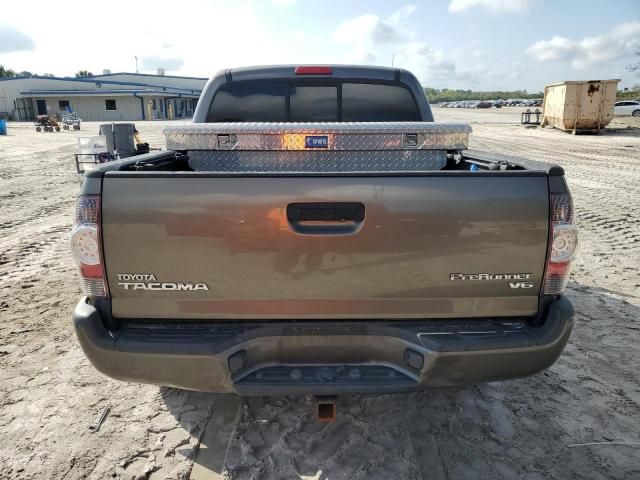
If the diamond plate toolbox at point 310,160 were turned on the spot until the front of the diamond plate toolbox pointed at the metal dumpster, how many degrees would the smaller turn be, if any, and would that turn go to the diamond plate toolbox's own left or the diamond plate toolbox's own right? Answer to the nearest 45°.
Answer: approximately 135° to the diamond plate toolbox's own left

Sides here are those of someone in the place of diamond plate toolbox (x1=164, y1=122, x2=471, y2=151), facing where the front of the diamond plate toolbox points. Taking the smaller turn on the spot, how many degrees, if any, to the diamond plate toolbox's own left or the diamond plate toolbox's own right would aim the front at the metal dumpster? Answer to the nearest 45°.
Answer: approximately 135° to the diamond plate toolbox's own left

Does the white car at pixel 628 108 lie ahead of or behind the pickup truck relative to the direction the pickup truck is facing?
ahead

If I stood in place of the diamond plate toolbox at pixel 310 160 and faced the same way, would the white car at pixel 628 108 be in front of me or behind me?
behind

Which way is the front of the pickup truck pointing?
away from the camera

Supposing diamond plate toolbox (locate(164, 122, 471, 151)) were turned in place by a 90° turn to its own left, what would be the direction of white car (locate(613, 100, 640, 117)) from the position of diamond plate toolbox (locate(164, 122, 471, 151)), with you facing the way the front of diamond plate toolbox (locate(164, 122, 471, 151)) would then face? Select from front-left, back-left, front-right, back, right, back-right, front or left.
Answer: front-left

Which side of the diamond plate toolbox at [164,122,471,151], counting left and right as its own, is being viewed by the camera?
front
